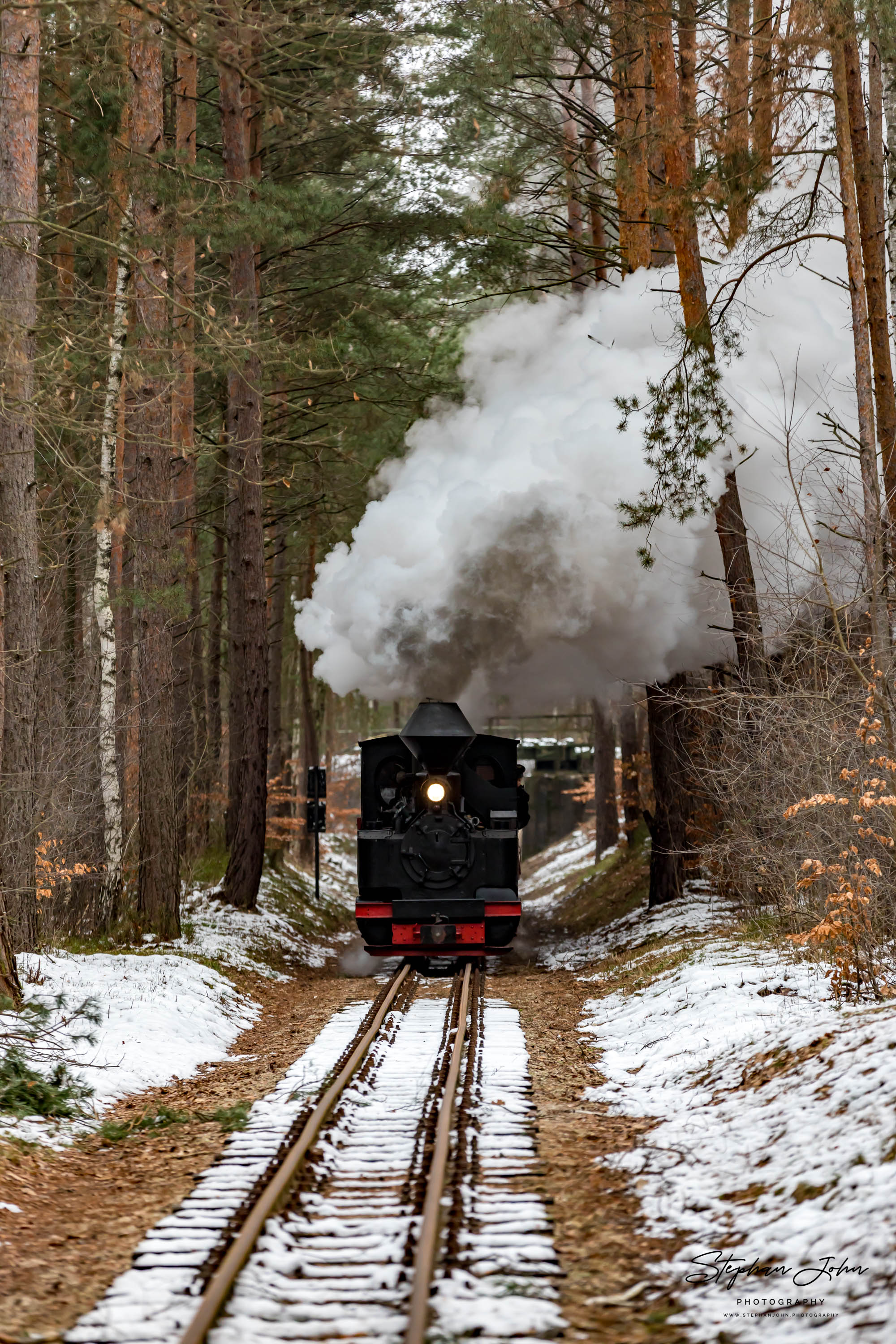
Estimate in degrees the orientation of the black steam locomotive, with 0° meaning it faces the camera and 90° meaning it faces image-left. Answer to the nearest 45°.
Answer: approximately 0°

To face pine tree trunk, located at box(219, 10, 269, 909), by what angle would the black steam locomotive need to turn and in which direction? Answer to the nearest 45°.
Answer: approximately 135° to its right

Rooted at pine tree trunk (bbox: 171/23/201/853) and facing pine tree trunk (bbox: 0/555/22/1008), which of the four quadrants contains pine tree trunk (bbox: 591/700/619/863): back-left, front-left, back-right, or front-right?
back-left

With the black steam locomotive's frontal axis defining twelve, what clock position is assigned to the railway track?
The railway track is roughly at 12 o'clock from the black steam locomotive.

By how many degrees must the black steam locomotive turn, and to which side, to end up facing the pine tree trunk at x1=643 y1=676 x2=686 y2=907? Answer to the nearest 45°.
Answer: approximately 135° to its left

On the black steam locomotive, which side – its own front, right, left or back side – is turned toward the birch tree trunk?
right

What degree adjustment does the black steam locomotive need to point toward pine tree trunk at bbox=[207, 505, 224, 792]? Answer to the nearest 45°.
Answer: approximately 180°

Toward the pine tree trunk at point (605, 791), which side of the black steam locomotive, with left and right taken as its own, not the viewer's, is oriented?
back
